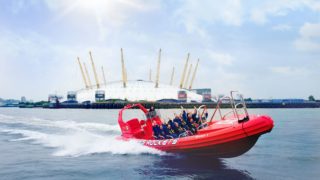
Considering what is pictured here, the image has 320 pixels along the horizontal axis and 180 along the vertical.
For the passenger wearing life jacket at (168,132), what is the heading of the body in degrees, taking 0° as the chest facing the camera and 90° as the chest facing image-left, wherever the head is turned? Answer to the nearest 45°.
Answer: approximately 270°

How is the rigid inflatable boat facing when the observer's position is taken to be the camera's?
facing the viewer and to the right of the viewer

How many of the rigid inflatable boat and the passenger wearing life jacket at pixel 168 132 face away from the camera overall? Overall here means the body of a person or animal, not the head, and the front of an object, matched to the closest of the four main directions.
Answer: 0
